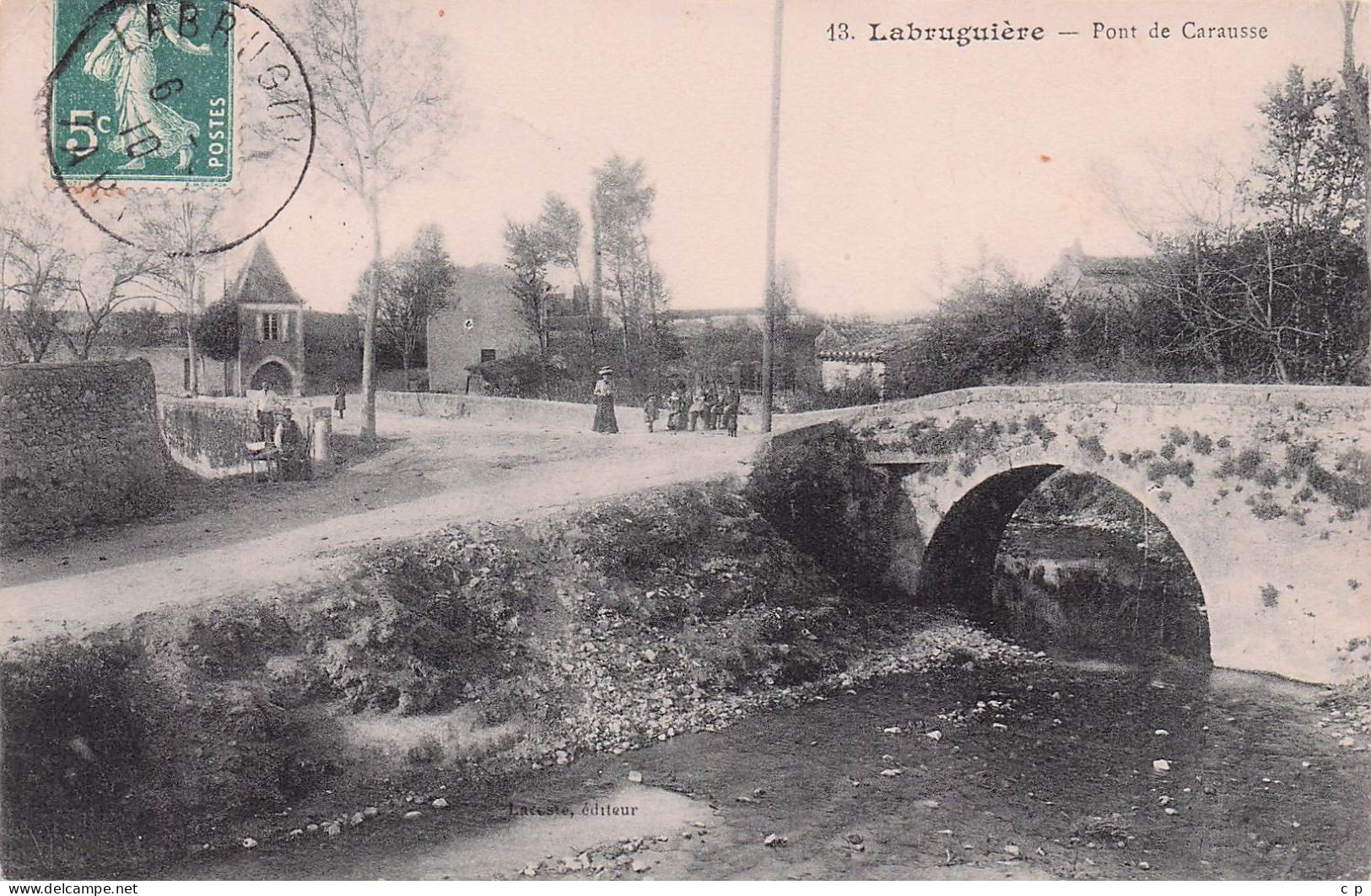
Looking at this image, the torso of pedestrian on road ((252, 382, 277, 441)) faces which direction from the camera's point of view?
toward the camera

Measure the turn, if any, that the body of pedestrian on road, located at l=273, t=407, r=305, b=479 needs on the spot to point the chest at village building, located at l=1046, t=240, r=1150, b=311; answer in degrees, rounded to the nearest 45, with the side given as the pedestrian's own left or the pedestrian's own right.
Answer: approximately 90° to the pedestrian's own left

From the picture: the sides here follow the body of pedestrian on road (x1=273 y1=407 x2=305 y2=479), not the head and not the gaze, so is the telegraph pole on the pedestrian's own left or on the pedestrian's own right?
on the pedestrian's own left

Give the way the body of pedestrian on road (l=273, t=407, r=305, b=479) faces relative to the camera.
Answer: toward the camera

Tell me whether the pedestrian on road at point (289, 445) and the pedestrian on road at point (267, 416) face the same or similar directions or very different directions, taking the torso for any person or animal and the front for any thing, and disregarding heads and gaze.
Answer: same or similar directions

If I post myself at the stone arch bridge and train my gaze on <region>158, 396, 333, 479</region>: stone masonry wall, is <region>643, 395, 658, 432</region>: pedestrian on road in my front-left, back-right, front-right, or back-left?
front-right

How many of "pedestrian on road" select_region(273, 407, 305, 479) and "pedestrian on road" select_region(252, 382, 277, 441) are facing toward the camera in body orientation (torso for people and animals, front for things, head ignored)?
2

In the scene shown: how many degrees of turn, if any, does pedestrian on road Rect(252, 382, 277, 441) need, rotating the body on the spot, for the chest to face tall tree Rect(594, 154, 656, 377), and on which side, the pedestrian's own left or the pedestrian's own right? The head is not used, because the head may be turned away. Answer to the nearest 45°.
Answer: approximately 135° to the pedestrian's own left

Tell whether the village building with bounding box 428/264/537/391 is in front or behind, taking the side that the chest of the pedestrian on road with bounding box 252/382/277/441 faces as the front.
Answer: behind

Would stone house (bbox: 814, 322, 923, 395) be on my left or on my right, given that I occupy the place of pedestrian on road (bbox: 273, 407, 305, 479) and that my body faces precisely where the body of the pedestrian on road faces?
on my left
